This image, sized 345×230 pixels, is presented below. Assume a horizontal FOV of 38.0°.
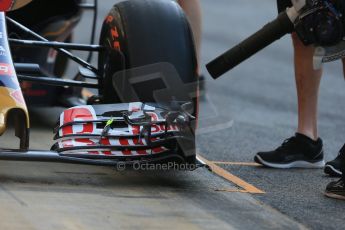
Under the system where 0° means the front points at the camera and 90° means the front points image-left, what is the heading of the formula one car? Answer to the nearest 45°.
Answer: approximately 0°
